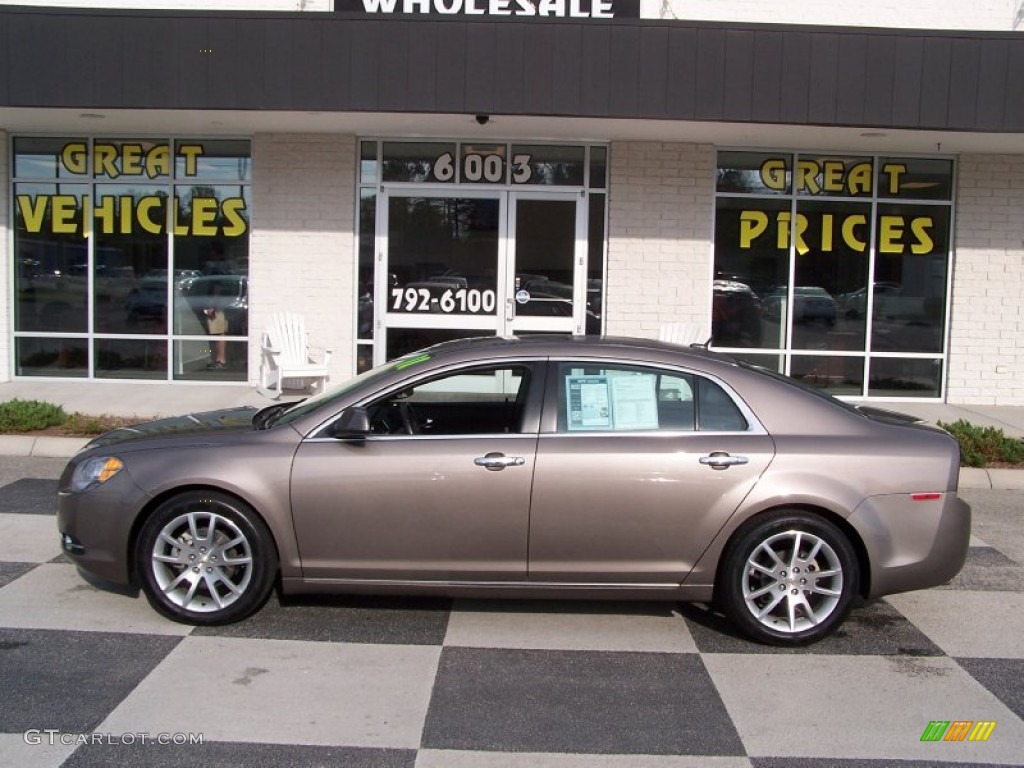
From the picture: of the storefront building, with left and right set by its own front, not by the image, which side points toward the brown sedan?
front

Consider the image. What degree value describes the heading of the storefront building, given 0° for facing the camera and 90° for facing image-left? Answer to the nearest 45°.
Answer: approximately 0°

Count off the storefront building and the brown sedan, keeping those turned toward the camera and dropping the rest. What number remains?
1

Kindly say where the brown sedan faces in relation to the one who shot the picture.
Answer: facing to the left of the viewer

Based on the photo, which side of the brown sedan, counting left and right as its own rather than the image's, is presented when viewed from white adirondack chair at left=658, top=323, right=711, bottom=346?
right

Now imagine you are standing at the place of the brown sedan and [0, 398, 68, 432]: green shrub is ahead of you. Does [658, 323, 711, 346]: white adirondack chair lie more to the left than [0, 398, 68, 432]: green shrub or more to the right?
right

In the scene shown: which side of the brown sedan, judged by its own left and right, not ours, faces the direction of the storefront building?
right

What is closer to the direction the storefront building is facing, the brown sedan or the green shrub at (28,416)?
the brown sedan

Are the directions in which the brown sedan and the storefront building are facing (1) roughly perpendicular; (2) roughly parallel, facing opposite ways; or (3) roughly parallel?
roughly perpendicular

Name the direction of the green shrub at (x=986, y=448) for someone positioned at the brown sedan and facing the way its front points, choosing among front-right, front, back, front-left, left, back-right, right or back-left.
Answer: back-right

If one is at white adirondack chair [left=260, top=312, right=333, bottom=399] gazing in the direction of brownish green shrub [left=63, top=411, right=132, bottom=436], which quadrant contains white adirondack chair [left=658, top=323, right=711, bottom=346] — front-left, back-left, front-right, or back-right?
back-left
